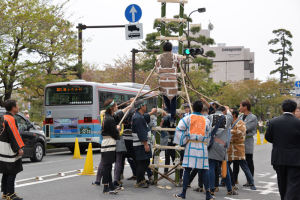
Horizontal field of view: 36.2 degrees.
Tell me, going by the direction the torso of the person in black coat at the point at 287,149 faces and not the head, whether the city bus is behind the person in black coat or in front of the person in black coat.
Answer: in front

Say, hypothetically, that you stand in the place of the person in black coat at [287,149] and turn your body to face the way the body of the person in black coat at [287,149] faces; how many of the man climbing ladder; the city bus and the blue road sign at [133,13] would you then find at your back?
0

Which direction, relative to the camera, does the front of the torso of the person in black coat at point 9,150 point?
to the viewer's right

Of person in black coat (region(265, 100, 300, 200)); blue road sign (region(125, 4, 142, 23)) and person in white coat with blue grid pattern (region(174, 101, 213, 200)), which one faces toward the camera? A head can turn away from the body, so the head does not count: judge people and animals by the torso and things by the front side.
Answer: the blue road sign

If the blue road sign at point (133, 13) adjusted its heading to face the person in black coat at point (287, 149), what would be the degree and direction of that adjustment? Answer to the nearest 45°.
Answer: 0° — it already faces them

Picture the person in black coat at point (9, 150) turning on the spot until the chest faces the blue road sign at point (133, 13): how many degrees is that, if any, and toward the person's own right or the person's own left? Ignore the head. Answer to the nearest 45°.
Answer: approximately 45° to the person's own left

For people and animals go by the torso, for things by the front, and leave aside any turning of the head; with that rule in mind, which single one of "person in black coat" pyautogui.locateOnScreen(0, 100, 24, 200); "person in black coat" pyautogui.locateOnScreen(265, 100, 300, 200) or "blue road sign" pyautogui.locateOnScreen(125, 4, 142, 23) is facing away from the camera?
"person in black coat" pyautogui.locateOnScreen(265, 100, 300, 200)

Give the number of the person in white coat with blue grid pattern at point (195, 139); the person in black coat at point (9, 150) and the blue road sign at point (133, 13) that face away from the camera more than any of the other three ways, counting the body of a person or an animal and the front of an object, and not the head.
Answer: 1

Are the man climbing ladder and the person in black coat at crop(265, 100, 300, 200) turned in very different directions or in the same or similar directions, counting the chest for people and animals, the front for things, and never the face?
same or similar directions

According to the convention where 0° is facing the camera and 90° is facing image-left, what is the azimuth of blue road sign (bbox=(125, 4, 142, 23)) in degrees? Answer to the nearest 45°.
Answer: approximately 0°

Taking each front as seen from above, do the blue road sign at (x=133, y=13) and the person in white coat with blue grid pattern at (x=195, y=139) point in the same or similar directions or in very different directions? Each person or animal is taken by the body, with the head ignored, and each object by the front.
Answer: very different directions

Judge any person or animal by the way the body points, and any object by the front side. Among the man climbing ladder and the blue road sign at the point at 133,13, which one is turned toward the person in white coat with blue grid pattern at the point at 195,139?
the blue road sign

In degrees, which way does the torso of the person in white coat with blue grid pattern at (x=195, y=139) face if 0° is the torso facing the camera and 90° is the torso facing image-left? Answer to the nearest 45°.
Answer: approximately 180°

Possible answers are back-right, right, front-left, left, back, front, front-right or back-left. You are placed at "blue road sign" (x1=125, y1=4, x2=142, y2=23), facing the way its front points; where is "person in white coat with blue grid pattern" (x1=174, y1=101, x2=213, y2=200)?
front

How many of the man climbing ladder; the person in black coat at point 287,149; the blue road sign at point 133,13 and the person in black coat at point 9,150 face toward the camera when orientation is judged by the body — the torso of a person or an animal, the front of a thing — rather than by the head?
1

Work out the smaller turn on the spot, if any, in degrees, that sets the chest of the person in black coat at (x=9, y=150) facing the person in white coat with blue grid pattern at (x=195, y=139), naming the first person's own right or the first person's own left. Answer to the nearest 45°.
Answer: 0° — they already face them
